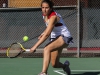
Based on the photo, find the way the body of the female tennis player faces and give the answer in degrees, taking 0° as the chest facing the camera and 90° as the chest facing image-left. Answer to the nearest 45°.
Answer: approximately 45°
